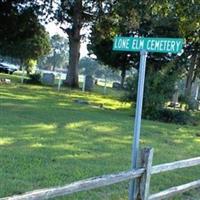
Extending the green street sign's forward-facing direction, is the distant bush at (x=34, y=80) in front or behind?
behind

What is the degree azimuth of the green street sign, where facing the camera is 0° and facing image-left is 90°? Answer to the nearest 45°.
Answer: approximately 0°

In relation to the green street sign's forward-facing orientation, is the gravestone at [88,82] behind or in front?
behind

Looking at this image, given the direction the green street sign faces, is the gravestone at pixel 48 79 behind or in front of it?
behind

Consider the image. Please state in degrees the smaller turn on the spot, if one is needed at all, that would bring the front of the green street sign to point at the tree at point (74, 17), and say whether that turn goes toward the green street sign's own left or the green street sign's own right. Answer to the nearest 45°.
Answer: approximately 180°

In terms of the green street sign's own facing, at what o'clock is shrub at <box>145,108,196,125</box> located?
The shrub is roughly at 6 o'clock from the green street sign.
